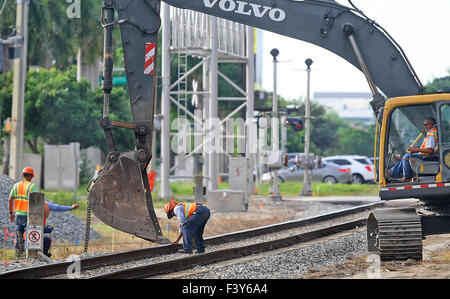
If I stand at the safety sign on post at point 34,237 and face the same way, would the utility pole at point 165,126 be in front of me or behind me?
behind

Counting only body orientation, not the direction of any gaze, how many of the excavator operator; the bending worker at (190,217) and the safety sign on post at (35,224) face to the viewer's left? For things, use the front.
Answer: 2

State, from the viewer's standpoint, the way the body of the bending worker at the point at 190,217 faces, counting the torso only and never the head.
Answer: to the viewer's left

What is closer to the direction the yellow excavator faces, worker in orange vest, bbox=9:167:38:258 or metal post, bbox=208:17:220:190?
the worker in orange vest

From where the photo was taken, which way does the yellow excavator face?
to the viewer's left

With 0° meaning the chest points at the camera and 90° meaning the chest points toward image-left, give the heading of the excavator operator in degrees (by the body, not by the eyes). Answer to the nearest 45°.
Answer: approximately 90°

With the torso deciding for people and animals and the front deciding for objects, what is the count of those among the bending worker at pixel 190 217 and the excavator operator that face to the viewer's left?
2

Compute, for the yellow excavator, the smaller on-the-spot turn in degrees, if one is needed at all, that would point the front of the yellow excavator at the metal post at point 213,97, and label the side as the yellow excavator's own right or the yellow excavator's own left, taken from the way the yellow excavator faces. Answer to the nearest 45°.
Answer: approximately 90° to the yellow excavator's own right

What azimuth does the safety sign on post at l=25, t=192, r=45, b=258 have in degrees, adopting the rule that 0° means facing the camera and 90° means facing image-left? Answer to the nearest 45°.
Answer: approximately 0°

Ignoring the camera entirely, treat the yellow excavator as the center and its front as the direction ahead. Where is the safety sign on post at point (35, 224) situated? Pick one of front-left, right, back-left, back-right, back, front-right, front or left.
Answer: front
